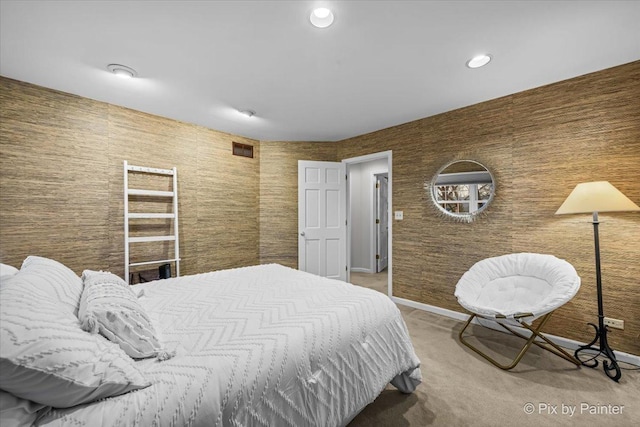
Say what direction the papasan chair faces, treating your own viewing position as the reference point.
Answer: facing the viewer and to the left of the viewer

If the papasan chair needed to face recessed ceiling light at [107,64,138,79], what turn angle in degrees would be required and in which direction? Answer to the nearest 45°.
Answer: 0° — it already faces it

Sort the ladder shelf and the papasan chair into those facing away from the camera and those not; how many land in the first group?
0

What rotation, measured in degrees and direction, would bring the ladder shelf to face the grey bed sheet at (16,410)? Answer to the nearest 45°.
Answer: approximately 45° to its right

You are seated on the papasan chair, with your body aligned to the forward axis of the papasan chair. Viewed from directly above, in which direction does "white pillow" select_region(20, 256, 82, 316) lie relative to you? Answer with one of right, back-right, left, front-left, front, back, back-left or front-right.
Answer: front

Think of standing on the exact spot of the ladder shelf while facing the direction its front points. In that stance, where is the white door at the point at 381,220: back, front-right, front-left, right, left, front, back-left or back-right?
front-left

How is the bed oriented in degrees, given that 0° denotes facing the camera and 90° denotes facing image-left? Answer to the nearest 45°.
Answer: approximately 225°

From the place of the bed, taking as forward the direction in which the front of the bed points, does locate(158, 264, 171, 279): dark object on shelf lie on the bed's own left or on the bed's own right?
on the bed's own left

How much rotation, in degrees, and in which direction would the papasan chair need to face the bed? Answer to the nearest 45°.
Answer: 0° — it already faces it

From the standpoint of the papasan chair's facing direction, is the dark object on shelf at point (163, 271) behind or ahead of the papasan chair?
ahead

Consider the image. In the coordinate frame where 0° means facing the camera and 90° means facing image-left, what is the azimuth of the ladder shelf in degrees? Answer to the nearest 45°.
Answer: approximately 315°

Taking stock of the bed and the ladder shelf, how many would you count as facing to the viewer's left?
0

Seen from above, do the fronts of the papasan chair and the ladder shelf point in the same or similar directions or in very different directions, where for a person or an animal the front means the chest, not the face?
very different directions

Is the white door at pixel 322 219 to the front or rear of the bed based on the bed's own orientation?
to the front
